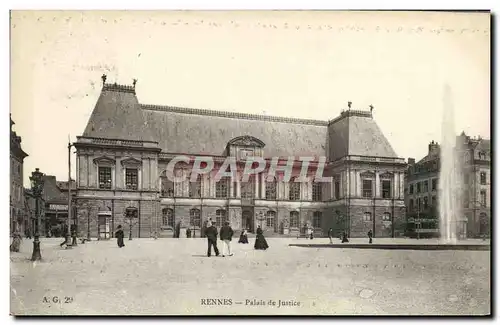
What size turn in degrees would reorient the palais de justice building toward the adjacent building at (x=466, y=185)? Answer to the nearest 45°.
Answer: approximately 45° to its left

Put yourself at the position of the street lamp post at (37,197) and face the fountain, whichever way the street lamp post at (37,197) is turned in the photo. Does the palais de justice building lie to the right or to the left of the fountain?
left

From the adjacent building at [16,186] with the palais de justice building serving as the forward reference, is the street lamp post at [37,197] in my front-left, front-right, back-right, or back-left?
front-right

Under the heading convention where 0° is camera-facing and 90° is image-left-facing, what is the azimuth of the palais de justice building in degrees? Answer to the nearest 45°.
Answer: approximately 0°
